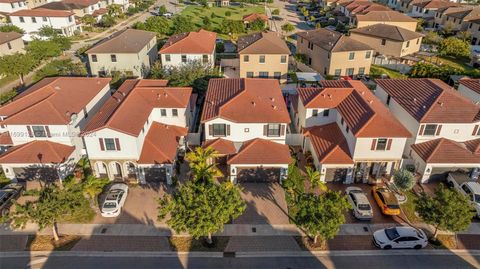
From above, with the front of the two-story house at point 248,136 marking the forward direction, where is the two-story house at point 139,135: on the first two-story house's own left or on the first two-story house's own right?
on the first two-story house's own right

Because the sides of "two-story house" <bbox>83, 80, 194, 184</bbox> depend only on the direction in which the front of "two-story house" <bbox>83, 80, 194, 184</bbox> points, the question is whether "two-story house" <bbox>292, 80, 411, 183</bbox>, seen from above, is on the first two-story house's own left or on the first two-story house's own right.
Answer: on the first two-story house's own left

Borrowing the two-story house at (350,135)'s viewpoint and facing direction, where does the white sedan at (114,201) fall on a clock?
The white sedan is roughly at 2 o'clock from the two-story house.

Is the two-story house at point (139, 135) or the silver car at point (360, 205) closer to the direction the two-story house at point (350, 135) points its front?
the silver car

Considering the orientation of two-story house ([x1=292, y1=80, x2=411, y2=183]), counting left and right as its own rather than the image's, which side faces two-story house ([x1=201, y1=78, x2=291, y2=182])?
right

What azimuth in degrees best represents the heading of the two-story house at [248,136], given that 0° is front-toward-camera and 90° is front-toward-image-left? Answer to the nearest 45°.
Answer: approximately 0°

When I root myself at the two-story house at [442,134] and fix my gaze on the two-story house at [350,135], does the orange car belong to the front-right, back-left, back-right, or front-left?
front-left

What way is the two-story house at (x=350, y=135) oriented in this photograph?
toward the camera

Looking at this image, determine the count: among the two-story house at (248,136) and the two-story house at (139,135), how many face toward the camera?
2

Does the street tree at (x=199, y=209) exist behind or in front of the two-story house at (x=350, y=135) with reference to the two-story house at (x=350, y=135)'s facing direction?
in front

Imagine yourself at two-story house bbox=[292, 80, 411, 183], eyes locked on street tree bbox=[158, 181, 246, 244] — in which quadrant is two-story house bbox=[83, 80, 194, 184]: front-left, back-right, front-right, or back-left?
front-right

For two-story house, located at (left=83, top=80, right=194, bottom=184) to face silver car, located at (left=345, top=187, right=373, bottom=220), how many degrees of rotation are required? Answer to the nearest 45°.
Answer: approximately 45° to its left

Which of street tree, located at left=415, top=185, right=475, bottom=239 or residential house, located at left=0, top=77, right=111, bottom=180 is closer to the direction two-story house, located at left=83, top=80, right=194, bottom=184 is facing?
the street tree

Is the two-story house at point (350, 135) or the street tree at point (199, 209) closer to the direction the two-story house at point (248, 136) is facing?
the street tree

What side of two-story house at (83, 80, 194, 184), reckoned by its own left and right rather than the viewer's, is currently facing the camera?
front
